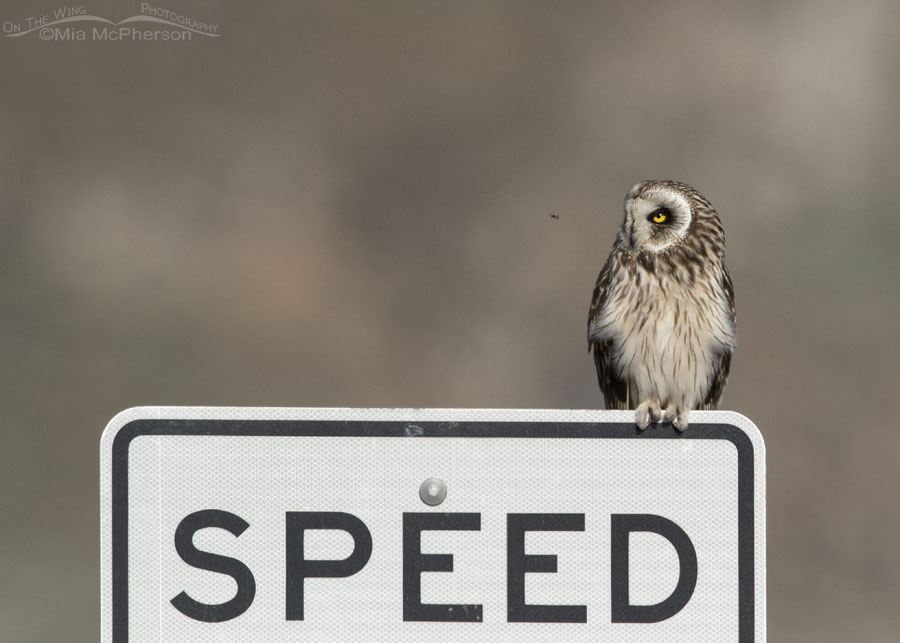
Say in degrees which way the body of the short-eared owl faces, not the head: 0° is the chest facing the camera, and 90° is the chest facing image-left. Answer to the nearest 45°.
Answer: approximately 0°
